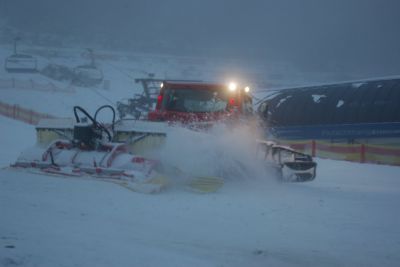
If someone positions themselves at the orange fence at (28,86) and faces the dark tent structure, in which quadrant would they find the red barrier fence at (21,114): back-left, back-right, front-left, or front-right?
front-right

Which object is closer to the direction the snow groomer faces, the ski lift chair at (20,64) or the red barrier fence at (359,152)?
the red barrier fence

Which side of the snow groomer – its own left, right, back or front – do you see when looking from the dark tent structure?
front

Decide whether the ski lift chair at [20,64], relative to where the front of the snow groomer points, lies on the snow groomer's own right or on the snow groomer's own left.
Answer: on the snow groomer's own left

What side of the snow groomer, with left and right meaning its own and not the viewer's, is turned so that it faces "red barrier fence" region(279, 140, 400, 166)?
front

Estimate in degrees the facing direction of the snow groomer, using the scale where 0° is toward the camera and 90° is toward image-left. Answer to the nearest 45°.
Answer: approximately 225°

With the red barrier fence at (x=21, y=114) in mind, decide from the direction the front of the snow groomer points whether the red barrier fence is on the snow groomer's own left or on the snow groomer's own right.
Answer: on the snow groomer's own left

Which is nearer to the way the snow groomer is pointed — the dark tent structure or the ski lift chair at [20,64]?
the dark tent structure

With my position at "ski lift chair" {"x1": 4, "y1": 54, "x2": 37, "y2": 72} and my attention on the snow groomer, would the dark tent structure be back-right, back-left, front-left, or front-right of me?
front-left
